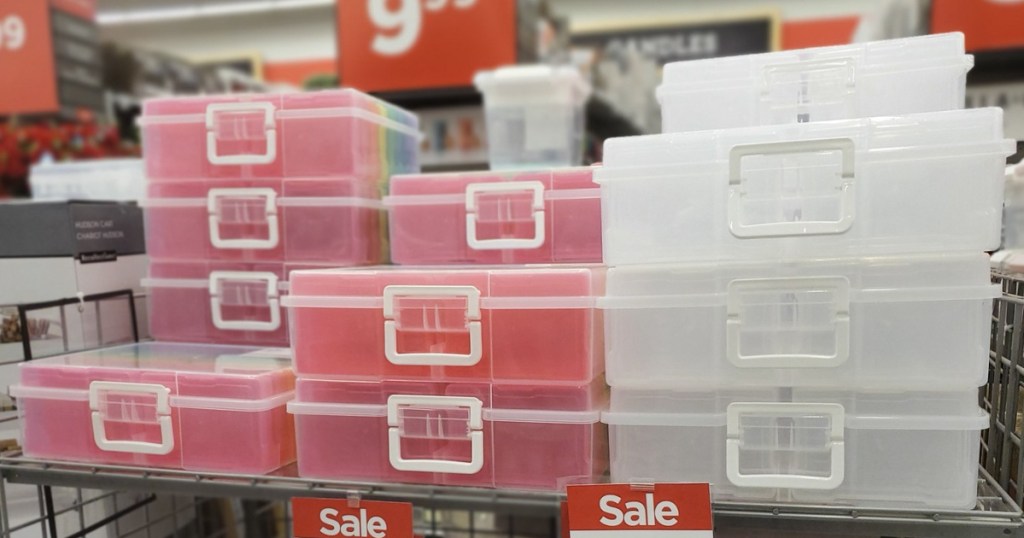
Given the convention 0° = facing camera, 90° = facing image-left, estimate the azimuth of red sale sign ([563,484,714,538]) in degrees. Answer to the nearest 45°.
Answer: approximately 0°

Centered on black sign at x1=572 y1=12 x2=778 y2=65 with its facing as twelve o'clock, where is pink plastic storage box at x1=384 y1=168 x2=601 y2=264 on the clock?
The pink plastic storage box is roughly at 12 o'clock from the black sign.

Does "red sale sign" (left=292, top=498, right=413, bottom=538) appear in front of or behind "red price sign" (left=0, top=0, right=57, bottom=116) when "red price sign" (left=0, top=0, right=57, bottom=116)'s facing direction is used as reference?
in front

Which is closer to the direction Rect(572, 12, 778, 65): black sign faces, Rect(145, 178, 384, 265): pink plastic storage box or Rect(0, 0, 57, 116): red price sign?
the pink plastic storage box

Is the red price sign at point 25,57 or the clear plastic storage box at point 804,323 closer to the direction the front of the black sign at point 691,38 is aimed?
the clear plastic storage box

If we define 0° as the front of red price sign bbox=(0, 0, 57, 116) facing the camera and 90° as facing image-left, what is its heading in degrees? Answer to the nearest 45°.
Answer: approximately 0°

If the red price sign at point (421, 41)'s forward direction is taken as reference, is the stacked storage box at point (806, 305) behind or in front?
in front
